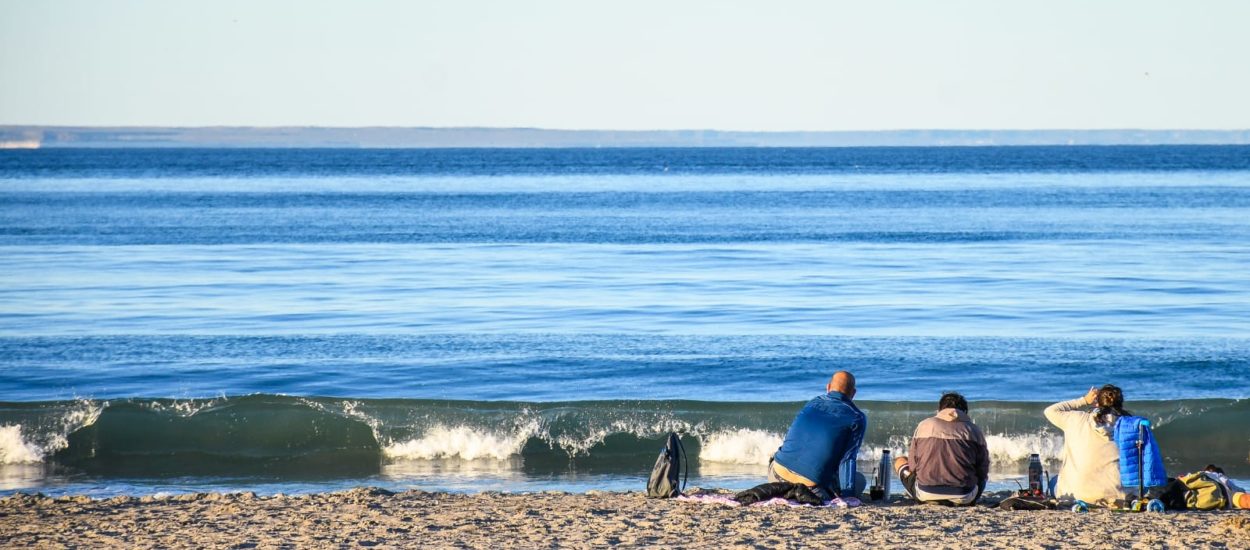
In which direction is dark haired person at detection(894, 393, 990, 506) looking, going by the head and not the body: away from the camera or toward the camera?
away from the camera

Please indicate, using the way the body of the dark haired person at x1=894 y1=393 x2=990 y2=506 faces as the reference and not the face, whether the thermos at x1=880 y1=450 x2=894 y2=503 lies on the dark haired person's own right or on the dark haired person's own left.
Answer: on the dark haired person's own left

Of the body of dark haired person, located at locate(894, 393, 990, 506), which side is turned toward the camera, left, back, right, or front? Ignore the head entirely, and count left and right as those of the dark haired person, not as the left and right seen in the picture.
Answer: back

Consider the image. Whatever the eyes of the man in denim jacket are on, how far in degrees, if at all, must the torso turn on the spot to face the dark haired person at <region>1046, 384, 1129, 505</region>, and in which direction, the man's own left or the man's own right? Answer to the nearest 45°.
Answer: approximately 45° to the man's own right

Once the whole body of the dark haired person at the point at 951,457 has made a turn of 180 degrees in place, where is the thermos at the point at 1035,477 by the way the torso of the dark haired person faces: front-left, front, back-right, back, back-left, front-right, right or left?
back-left

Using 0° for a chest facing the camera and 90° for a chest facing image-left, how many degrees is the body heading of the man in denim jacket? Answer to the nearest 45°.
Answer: approximately 225°

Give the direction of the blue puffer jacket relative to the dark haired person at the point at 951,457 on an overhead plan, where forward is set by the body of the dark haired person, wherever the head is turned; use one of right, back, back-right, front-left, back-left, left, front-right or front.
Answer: right

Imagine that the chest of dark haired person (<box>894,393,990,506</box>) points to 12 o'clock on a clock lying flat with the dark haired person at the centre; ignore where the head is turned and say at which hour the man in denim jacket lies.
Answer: The man in denim jacket is roughly at 8 o'clock from the dark haired person.

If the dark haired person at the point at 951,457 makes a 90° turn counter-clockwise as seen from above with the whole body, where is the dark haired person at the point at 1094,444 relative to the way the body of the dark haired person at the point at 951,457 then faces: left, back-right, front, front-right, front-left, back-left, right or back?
back
